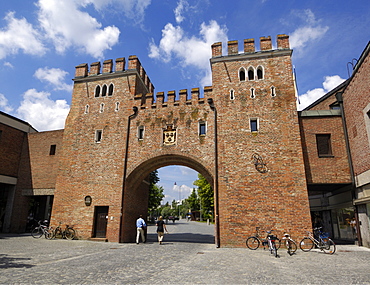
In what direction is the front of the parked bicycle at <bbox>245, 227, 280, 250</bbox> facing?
to the viewer's left

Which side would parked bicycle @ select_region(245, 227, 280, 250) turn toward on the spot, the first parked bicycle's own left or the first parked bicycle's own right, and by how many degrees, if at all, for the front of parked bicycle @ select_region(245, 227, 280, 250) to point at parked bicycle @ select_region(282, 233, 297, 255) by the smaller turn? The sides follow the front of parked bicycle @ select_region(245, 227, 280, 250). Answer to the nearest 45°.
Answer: approximately 135° to the first parked bicycle's own left

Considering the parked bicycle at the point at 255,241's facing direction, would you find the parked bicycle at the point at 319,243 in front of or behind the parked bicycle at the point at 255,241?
behind

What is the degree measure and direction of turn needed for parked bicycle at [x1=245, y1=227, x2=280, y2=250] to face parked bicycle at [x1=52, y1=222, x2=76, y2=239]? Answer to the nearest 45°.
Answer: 0° — it already faces it
